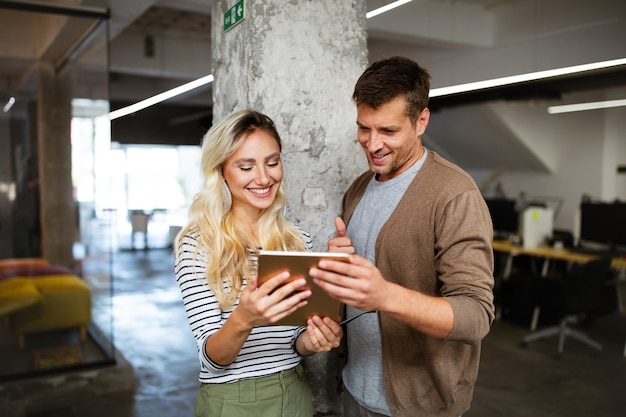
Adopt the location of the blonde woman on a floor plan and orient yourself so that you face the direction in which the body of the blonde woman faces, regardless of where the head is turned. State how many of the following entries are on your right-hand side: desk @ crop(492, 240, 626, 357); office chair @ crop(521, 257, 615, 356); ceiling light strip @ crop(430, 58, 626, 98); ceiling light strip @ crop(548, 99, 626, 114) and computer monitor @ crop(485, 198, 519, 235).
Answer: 0

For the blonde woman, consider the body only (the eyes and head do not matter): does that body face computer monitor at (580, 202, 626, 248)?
no

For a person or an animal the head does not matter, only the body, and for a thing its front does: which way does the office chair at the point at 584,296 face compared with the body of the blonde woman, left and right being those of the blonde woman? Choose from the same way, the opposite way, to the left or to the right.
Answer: the opposite way

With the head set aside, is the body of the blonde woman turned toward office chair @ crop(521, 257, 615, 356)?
no

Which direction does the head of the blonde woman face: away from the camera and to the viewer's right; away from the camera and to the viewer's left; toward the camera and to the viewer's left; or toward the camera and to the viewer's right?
toward the camera and to the viewer's right

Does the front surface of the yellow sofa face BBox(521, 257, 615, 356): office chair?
no

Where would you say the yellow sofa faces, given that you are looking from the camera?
facing the viewer and to the left of the viewer

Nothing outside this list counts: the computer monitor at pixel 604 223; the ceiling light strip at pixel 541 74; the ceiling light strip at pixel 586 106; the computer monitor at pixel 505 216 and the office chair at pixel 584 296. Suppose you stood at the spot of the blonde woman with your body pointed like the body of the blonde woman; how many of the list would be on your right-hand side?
0

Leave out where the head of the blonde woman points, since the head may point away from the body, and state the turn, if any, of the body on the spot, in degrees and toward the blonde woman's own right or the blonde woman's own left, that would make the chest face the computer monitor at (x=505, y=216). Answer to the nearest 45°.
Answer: approximately 90° to the blonde woman's own left

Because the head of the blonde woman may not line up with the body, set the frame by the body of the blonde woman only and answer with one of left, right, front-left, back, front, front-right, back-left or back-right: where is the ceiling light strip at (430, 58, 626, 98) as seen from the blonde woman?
left
